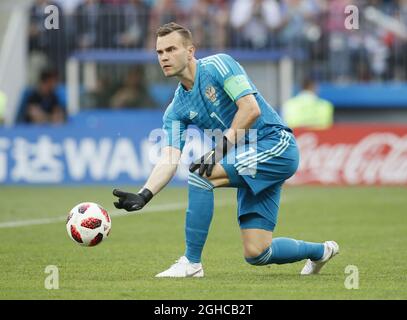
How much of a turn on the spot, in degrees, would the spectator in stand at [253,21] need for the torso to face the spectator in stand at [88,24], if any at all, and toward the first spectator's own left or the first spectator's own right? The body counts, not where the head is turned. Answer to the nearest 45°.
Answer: approximately 90° to the first spectator's own right

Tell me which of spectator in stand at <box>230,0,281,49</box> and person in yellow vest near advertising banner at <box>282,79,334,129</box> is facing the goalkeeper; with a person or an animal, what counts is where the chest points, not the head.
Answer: spectator in stand at <box>230,0,281,49</box>

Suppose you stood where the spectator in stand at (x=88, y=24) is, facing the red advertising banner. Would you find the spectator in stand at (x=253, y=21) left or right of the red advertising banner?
left

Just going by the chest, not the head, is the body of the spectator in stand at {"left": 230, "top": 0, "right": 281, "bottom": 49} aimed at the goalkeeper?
yes

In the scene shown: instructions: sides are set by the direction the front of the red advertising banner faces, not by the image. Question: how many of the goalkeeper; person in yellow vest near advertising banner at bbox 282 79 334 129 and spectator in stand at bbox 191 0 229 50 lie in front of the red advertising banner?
1

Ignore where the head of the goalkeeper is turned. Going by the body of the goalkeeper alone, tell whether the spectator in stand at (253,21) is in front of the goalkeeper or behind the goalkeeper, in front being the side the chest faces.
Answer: behind

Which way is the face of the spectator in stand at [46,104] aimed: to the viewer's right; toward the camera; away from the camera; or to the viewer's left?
toward the camera

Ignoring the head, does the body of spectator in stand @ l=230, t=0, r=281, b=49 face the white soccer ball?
yes

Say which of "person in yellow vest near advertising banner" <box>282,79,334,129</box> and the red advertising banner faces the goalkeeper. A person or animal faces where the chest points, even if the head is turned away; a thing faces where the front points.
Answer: the red advertising banner

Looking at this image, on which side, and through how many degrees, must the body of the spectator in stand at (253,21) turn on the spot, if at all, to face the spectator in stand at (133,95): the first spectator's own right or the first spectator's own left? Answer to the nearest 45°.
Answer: approximately 45° to the first spectator's own right

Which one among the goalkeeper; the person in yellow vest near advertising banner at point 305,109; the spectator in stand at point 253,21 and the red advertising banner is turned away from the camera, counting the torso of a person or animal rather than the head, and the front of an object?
the person in yellow vest near advertising banner at point 305,109

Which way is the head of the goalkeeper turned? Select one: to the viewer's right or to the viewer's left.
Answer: to the viewer's left

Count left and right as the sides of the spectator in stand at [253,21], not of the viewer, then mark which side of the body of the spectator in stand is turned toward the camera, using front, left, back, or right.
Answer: front

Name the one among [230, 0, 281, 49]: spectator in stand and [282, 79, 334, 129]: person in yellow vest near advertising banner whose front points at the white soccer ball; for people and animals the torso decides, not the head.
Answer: [230, 0, 281, 49]: spectator in stand

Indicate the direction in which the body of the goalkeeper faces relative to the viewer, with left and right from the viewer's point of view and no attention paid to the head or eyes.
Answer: facing the viewer and to the left of the viewer

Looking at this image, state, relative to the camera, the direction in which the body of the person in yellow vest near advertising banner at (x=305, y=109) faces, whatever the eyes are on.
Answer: away from the camera
